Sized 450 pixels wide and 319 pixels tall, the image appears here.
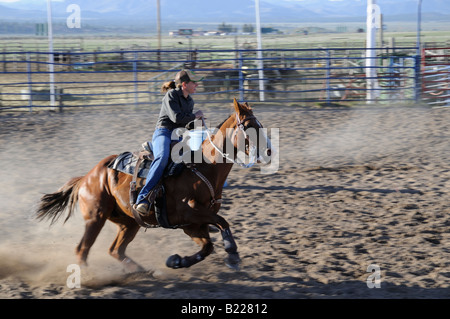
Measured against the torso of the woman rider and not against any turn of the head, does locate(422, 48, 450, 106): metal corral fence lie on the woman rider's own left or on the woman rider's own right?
on the woman rider's own left

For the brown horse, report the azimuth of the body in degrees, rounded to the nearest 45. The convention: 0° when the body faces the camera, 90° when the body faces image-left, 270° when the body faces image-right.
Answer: approximately 270°

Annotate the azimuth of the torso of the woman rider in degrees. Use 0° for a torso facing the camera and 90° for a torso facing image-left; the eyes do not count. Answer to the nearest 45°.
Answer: approximately 270°

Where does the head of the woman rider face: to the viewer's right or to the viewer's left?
to the viewer's right

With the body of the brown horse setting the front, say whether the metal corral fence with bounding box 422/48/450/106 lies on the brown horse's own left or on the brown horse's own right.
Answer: on the brown horse's own left
